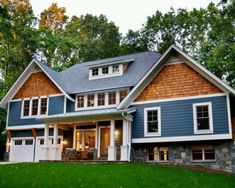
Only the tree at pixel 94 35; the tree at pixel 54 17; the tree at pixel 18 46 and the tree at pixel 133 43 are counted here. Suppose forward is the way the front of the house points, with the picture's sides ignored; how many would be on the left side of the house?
0

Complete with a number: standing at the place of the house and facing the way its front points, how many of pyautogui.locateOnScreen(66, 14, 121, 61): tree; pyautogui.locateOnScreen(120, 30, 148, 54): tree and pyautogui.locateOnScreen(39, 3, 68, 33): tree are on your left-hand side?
0

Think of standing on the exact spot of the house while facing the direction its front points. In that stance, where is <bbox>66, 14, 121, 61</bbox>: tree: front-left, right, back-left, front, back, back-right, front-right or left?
back-right

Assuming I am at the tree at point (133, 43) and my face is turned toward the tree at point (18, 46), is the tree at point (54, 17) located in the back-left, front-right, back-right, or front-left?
front-right

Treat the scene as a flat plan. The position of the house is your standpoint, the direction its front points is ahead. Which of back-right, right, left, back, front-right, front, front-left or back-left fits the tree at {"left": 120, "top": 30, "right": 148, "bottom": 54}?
back-right

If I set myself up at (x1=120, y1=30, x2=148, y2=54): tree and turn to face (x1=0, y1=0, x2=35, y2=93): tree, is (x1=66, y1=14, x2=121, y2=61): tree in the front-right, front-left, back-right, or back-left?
front-right

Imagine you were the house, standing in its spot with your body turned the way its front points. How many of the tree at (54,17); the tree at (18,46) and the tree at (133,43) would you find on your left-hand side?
0

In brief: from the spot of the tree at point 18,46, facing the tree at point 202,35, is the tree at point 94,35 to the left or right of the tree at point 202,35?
left

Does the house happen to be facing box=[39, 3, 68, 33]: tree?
no

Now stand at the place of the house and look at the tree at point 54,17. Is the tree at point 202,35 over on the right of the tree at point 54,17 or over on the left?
right

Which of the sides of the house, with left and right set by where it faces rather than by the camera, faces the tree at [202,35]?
back

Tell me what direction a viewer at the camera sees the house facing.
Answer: facing the viewer and to the left of the viewer

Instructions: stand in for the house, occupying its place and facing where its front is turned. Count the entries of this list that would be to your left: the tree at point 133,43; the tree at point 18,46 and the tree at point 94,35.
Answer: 0

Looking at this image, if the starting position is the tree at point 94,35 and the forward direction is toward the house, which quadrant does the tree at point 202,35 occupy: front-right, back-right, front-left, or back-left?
front-left

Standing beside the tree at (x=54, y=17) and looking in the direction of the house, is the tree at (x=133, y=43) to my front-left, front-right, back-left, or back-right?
front-left

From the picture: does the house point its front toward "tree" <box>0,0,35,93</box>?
no
